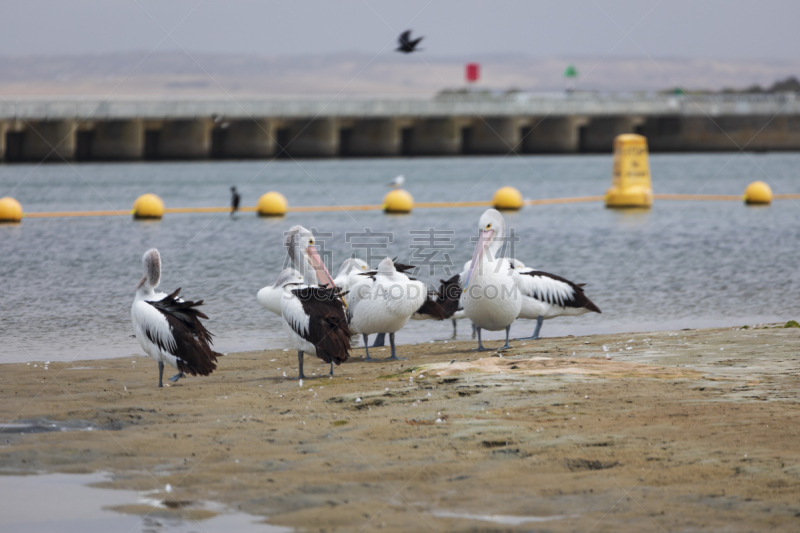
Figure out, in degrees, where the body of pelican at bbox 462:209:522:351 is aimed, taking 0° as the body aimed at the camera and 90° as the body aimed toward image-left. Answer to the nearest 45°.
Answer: approximately 0°

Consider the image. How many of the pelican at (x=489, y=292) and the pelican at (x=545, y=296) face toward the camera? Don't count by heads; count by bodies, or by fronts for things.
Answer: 1

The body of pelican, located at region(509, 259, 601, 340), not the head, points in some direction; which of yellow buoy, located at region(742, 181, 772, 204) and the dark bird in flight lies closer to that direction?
the dark bird in flight

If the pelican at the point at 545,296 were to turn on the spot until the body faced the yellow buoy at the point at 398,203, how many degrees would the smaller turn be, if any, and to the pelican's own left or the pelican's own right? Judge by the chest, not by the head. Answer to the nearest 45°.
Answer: approximately 90° to the pelican's own right

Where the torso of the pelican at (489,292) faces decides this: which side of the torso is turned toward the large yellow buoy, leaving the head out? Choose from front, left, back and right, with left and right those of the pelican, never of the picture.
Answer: back

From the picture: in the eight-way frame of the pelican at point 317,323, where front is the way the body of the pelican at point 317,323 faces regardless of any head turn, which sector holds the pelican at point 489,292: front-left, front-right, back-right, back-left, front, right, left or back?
right

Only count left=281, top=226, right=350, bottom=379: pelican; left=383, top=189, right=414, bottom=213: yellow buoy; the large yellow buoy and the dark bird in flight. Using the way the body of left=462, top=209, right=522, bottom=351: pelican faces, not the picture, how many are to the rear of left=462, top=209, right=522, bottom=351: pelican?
3

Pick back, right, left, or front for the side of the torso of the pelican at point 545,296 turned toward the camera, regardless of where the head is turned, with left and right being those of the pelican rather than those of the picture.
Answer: left

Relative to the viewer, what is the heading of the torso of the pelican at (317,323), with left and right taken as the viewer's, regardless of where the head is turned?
facing away from the viewer and to the left of the viewer

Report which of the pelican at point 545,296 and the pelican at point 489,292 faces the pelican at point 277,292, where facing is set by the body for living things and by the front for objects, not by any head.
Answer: the pelican at point 545,296

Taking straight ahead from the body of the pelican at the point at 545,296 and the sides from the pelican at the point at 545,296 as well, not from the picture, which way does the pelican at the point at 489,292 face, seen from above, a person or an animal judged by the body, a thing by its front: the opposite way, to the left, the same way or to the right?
to the left

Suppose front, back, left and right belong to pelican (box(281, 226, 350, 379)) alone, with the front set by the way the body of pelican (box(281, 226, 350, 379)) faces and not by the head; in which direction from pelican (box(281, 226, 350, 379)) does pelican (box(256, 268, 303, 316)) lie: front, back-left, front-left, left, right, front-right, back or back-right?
front-right
